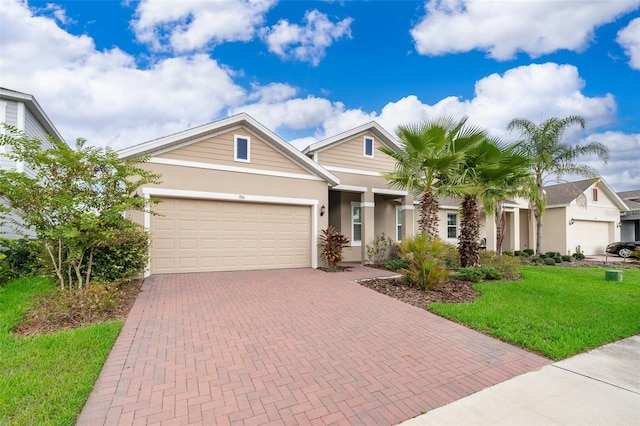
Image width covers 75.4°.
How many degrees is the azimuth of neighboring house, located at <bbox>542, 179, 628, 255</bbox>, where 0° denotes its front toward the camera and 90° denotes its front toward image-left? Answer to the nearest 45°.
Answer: approximately 315°

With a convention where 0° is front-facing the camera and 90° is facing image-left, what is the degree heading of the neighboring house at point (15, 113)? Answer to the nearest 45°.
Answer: approximately 0°

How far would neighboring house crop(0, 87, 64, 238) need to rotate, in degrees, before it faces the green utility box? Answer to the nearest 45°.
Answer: approximately 45° to its left

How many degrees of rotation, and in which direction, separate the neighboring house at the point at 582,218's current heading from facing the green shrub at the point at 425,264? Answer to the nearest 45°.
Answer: approximately 45° to its right

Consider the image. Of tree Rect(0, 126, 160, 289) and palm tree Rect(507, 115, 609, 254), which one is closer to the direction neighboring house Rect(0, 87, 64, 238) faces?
the tree

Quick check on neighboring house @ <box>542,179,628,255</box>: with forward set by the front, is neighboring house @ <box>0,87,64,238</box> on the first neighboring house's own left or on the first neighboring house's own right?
on the first neighboring house's own right

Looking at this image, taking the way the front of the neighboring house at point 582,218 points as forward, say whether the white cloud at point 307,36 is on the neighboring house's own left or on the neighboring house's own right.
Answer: on the neighboring house's own right

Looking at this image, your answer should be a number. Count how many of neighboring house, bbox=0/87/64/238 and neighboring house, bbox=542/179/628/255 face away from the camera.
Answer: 0

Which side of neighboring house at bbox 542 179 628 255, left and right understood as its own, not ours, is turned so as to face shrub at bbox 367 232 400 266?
right

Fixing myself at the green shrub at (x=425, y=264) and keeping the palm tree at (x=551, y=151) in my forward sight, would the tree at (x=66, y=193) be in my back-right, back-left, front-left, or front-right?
back-left

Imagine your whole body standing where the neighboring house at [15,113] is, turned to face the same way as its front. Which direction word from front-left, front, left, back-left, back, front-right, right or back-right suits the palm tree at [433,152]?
front-left

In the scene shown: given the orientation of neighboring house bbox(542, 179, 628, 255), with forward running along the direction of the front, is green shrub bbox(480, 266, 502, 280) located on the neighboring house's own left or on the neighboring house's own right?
on the neighboring house's own right
